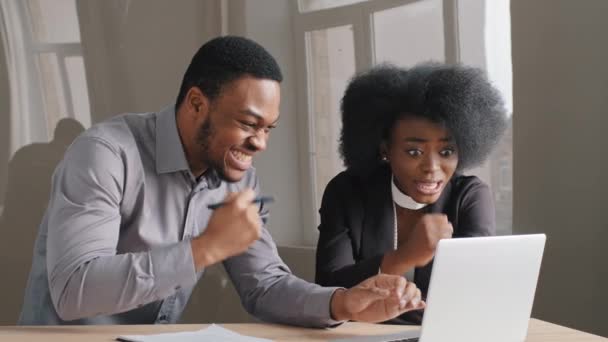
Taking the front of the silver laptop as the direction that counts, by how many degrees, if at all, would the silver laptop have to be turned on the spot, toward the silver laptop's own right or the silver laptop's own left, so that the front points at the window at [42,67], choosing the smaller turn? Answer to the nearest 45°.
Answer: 0° — it already faces it

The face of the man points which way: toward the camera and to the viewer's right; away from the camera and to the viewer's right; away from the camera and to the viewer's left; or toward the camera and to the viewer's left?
toward the camera and to the viewer's right

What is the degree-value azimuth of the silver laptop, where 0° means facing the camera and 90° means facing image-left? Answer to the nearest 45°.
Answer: approximately 135°

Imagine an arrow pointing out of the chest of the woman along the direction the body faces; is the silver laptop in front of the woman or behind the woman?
in front

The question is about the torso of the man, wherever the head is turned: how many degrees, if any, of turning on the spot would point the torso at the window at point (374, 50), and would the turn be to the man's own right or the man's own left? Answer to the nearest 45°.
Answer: approximately 90° to the man's own left

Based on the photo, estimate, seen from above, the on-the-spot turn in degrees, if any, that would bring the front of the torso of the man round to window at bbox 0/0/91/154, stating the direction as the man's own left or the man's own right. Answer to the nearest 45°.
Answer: approximately 180°

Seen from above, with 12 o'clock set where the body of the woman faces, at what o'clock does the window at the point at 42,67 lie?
The window is roughly at 5 o'clock from the woman.

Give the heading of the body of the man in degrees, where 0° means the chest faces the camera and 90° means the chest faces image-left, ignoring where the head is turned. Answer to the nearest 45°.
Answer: approximately 315°

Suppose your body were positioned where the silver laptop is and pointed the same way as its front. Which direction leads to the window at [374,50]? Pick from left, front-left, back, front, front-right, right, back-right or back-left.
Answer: front-right

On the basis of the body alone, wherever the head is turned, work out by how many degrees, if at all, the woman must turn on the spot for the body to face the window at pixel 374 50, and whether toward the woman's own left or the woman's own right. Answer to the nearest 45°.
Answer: approximately 135° to the woman's own left

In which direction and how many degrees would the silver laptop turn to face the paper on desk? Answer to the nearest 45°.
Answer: approximately 45° to its left

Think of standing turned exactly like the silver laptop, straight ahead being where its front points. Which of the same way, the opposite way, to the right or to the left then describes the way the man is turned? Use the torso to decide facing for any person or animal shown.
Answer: the opposite way

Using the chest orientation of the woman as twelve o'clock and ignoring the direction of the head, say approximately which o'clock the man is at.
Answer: The man is roughly at 3 o'clock from the woman.
